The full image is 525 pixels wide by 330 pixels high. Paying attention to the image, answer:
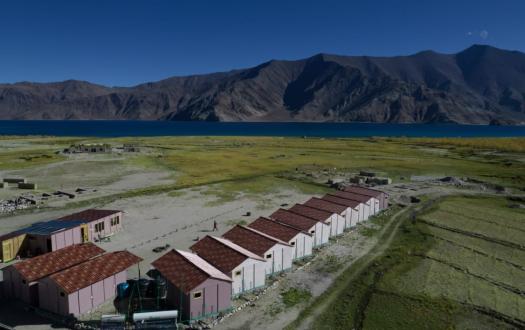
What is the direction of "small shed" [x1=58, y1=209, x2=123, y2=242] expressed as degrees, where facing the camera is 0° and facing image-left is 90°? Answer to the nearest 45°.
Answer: approximately 315°

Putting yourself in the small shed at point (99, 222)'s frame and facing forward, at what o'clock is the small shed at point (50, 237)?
the small shed at point (50, 237) is roughly at 3 o'clock from the small shed at point (99, 222).

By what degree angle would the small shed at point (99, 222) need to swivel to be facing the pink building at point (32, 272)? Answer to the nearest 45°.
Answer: approximately 45° to its right

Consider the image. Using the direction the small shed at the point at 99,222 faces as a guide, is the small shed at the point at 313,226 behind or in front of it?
in front

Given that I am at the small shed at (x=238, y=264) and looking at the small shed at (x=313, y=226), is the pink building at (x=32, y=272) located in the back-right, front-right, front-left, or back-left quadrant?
back-left

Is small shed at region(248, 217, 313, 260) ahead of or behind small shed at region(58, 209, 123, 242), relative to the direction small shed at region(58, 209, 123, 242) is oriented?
ahead

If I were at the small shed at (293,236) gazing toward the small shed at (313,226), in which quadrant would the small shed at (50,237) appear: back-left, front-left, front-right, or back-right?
back-left

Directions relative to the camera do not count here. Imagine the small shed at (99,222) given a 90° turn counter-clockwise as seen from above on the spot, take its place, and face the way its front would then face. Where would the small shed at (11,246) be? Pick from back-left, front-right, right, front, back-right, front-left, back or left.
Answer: back

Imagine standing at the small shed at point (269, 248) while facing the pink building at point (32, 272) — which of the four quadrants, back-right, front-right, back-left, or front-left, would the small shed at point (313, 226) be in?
back-right

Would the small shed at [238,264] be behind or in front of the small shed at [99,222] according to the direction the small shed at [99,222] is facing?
in front

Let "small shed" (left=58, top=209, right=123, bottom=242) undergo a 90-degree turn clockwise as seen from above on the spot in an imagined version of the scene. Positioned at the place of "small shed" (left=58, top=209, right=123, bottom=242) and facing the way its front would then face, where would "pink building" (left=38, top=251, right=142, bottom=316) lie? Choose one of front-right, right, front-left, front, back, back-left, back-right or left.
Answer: front-left
